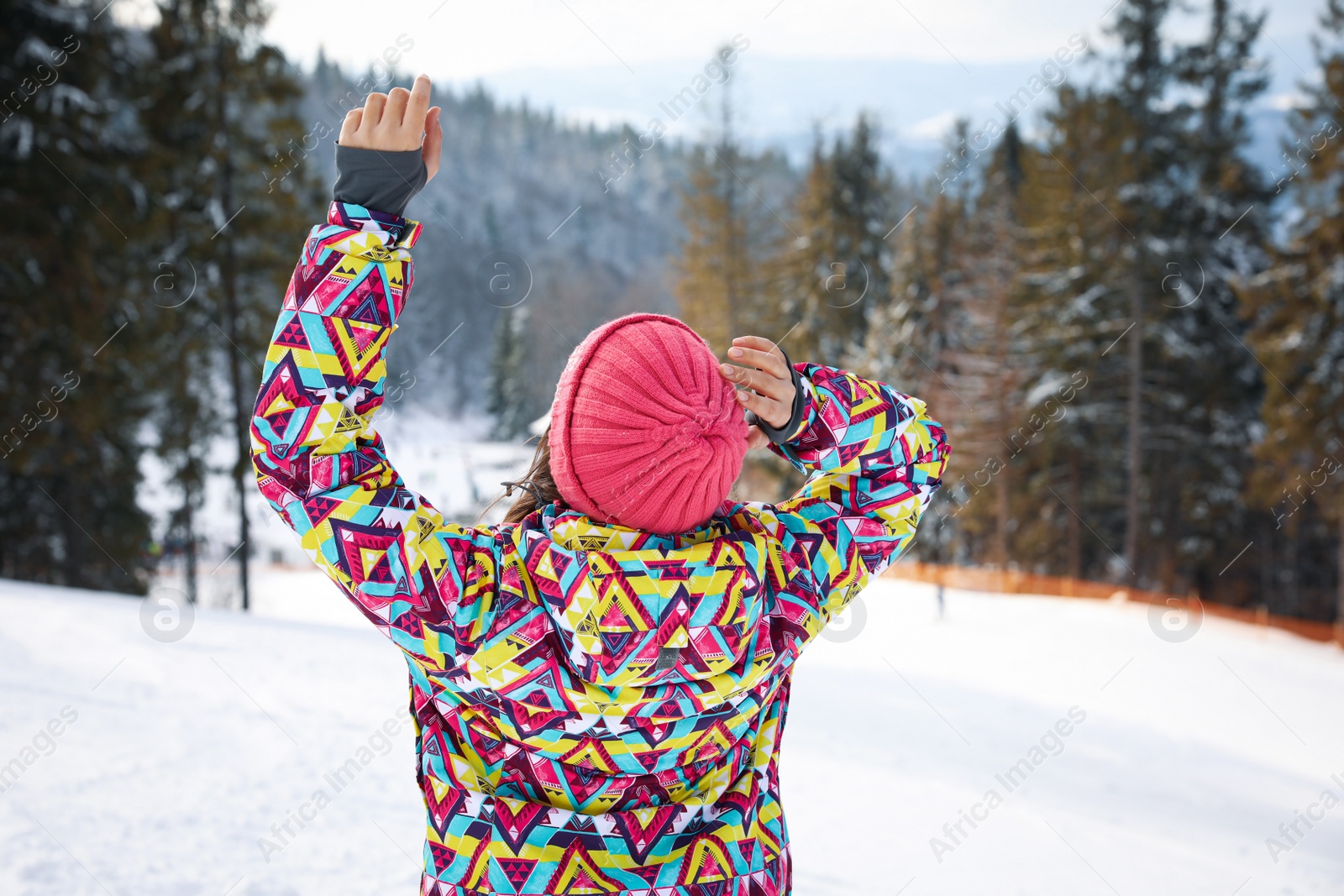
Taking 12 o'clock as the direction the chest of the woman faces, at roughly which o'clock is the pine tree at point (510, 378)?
The pine tree is roughly at 12 o'clock from the woman.

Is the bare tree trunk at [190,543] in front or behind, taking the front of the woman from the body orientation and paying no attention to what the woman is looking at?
in front

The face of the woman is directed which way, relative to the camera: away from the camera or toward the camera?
away from the camera

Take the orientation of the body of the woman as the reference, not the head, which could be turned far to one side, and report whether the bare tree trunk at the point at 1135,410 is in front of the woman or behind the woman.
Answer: in front

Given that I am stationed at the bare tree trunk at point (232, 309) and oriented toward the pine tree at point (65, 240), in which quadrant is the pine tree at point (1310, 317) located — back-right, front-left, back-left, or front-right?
back-left

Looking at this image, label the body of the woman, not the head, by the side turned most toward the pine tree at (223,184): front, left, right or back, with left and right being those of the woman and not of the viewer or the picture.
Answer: front

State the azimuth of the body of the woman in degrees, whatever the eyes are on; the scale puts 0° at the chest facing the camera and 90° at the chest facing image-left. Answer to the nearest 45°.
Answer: approximately 180°

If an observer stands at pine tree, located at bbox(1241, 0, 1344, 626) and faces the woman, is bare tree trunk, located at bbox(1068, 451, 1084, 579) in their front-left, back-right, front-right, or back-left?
back-right

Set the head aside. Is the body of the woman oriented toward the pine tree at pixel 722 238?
yes

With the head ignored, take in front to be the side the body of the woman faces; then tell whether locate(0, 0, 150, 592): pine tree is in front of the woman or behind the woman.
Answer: in front
